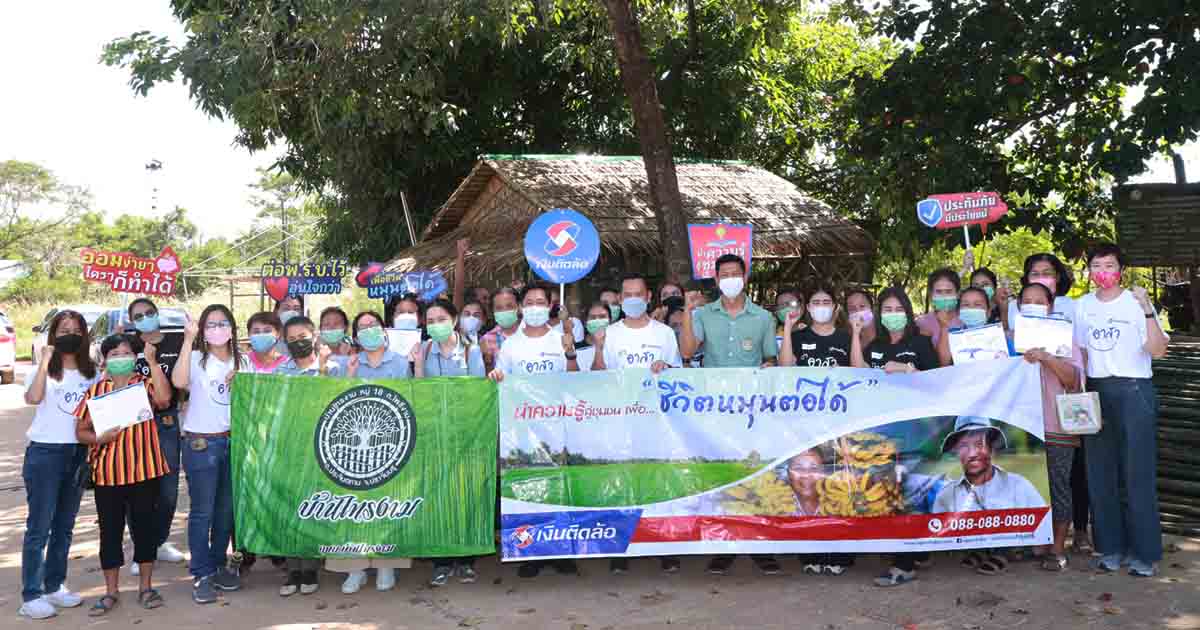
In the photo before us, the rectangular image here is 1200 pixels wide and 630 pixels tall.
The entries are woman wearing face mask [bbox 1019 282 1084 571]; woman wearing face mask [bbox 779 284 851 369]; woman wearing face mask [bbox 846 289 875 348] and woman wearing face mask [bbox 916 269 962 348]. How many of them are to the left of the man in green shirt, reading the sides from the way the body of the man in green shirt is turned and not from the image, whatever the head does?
4

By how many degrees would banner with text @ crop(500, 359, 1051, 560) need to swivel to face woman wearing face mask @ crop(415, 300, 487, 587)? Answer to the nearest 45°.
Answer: approximately 90° to its right

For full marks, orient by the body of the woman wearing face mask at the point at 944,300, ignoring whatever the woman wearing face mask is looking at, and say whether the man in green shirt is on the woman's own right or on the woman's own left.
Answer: on the woman's own right

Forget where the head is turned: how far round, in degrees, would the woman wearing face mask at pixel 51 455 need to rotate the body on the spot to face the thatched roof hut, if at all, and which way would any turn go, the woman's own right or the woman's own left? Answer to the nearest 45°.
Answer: approximately 90° to the woman's own left

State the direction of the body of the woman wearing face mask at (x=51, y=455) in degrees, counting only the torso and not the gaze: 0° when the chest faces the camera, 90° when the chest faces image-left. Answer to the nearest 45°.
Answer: approximately 315°

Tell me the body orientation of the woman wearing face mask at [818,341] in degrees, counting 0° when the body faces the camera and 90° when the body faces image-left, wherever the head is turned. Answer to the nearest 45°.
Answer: approximately 0°
